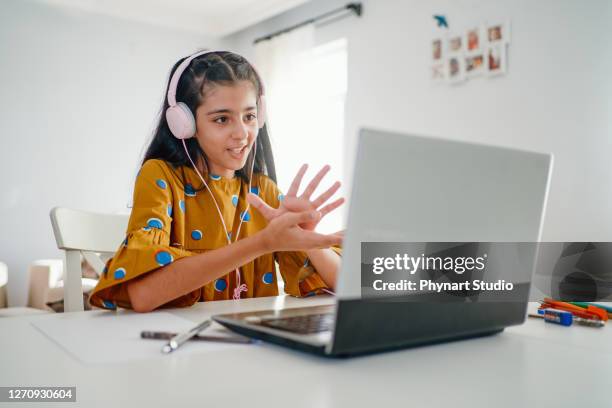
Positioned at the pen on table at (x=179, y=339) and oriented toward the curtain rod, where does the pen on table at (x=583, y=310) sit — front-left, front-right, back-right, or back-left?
front-right

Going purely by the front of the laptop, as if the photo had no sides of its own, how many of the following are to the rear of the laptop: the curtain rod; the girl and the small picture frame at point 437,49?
0

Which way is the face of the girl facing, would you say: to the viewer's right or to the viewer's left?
to the viewer's right

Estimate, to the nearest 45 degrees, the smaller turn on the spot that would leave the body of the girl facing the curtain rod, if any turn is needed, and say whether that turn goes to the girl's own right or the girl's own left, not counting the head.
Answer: approximately 135° to the girl's own left

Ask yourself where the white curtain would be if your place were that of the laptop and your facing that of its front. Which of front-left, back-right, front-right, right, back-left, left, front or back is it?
front-right

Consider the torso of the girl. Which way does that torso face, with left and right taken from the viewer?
facing the viewer and to the right of the viewer

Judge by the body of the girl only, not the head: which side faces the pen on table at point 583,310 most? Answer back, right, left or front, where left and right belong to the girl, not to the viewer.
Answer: front

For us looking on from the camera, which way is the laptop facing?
facing away from the viewer and to the left of the viewer

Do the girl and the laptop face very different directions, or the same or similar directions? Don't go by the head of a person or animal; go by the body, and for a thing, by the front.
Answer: very different directions

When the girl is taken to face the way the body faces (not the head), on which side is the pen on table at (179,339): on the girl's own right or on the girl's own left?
on the girl's own right

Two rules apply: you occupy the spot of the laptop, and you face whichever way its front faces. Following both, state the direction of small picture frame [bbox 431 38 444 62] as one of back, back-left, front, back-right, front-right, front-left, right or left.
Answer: front-right

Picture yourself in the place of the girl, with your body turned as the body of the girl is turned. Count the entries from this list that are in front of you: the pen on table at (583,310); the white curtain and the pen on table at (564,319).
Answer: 2

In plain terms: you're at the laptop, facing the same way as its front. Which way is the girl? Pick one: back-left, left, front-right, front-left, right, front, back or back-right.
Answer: front
